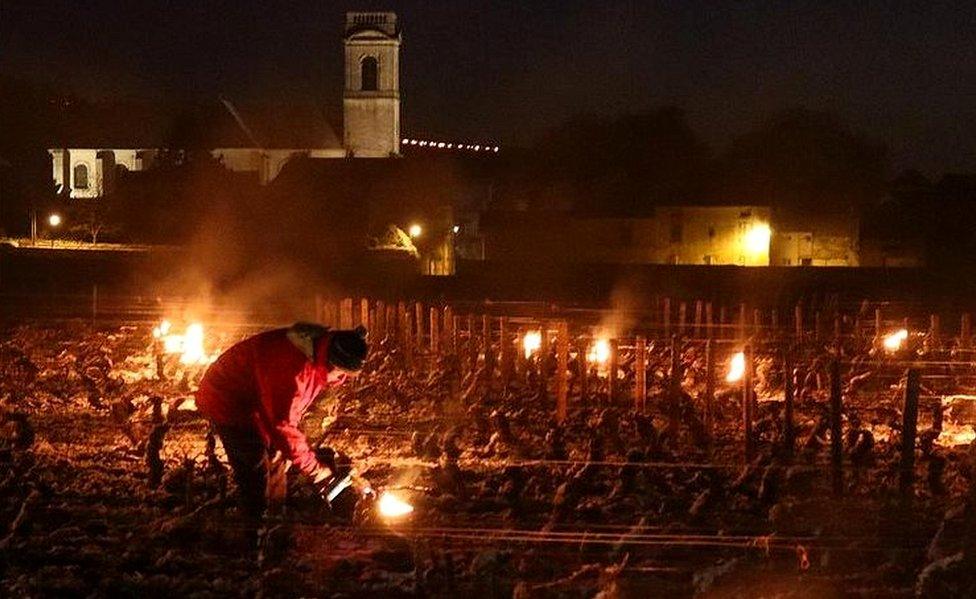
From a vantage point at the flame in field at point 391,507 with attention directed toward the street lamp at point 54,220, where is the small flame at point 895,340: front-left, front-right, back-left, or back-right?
front-right

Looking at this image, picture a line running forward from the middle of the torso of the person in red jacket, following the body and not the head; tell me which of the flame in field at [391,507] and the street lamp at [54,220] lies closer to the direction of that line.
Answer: the flame in field

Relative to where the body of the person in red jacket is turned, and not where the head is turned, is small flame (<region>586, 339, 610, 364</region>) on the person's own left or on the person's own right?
on the person's own left

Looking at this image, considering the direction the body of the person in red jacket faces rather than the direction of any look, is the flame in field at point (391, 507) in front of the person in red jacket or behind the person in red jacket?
in front

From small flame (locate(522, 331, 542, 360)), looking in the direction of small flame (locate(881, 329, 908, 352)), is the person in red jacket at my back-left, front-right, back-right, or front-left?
back-right

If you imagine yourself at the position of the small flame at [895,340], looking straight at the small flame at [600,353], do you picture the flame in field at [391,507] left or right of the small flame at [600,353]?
left

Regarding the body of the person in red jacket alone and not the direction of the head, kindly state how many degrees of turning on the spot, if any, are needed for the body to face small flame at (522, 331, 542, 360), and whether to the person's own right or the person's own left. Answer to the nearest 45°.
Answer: approximately 90° to the person's own left

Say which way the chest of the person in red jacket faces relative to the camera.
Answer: to the viewer's right

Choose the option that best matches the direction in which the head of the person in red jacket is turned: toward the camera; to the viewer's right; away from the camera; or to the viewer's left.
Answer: to the viewer's right

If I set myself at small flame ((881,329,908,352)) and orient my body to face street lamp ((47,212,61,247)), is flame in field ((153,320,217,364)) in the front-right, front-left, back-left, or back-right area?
front-left

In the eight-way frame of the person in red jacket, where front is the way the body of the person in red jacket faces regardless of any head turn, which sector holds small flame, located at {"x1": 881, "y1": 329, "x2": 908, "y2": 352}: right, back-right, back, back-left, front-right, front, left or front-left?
front-left
